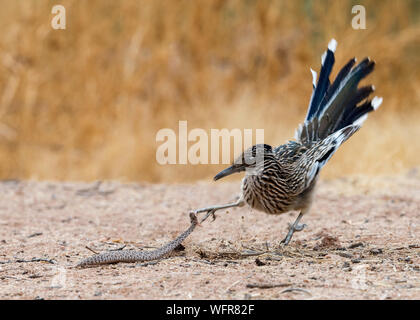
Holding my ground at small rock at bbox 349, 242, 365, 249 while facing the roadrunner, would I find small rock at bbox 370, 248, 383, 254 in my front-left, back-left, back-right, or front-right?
back-left

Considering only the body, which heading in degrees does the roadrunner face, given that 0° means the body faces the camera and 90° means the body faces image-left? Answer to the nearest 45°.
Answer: approximately 45°
